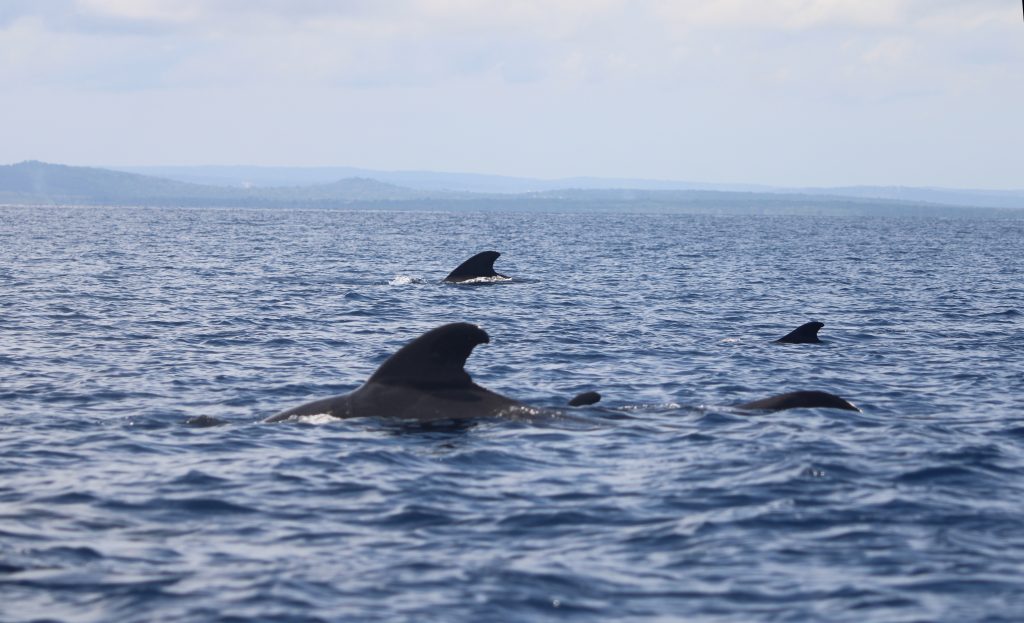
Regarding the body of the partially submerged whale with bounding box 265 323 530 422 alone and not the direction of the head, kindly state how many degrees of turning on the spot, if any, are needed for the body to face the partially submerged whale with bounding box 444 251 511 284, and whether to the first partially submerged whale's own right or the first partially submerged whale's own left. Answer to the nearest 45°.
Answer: approximately 90° to the first partially submerged whale's own right

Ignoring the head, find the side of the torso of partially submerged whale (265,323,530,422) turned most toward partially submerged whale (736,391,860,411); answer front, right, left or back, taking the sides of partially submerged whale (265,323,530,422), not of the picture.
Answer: back

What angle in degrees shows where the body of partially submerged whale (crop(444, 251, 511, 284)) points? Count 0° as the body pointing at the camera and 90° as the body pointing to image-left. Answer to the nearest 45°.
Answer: approximately 90°

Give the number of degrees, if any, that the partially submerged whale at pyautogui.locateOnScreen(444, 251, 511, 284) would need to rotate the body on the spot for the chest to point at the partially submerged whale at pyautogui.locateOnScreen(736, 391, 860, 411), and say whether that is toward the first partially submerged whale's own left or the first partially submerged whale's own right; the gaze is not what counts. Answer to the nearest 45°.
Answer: approximately 90° to the first partially submerged whale's own left

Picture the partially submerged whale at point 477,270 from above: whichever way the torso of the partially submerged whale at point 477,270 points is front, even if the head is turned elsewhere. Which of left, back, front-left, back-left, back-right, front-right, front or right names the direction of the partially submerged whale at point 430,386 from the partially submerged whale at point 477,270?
left

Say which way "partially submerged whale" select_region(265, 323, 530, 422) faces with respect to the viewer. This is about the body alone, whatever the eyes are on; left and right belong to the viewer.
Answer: facing to the left of the viewer

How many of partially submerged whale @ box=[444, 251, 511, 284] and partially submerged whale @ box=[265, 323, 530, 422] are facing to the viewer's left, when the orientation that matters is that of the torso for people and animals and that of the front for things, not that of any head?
2
